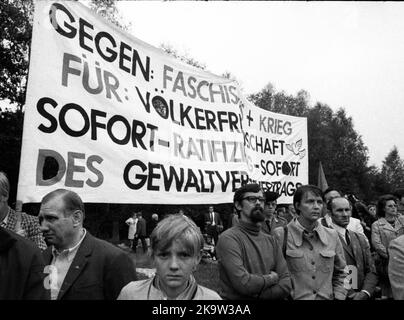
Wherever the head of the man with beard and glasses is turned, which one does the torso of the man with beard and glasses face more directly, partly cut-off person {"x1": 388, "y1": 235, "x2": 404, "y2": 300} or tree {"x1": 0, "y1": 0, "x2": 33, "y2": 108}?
the partly cut-off person

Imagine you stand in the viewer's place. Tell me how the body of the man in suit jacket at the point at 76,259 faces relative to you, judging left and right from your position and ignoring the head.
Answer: facing the viewer and to the left of the viewer

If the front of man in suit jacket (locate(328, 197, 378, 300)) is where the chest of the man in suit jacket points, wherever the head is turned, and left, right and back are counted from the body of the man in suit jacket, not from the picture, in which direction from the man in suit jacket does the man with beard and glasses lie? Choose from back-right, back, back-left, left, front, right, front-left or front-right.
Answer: front-right

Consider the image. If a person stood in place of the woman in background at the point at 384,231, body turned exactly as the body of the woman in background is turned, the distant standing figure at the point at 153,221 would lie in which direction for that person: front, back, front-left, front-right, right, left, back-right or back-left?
back

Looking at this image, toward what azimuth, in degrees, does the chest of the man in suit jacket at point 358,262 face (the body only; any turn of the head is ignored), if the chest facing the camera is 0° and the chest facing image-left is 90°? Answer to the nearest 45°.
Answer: approximately 0°

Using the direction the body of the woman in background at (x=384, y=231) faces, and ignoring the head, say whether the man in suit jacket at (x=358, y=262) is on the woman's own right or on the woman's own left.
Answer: on the woman's own right

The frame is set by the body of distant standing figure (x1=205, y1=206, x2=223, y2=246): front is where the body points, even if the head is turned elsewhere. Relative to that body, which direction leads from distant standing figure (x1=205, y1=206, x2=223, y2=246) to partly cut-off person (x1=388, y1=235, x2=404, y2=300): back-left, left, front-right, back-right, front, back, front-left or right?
front

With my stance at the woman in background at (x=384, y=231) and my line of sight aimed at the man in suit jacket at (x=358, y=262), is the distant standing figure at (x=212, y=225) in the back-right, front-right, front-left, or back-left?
back-right

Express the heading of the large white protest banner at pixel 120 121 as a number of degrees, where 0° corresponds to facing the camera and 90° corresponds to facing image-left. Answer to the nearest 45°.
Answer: approximately 315°

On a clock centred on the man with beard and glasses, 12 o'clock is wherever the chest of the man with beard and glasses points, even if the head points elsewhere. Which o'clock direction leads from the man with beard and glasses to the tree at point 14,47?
The tree is roughly at 6 o'clock from the man with beard and glasses.

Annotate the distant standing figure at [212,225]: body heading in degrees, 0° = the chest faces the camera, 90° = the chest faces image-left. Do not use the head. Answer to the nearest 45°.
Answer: approximately 0°

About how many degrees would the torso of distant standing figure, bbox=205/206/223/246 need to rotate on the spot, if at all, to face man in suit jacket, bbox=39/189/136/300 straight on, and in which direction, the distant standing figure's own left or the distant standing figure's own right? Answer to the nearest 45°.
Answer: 0° — they already face them

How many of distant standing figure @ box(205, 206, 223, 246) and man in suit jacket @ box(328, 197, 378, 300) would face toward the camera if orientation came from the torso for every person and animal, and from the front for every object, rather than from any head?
2

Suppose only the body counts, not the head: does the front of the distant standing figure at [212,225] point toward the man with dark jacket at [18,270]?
yes
